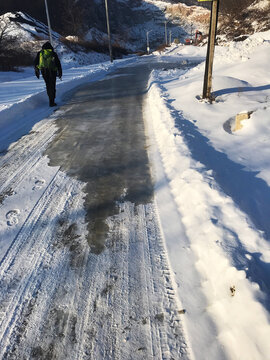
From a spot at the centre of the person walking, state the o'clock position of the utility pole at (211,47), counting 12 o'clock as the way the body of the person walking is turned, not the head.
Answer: The utility pole is roughly at 4 o'clock from the person walking.

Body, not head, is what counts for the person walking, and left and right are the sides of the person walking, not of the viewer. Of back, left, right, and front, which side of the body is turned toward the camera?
back
